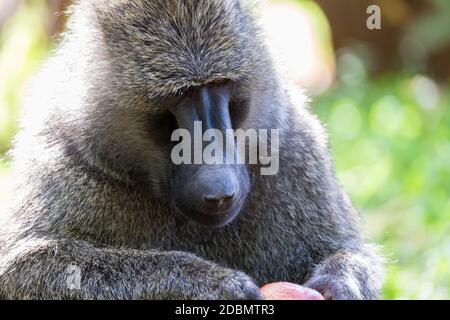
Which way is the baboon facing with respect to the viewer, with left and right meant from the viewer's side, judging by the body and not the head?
facing the viewer and to the right of the viewer
